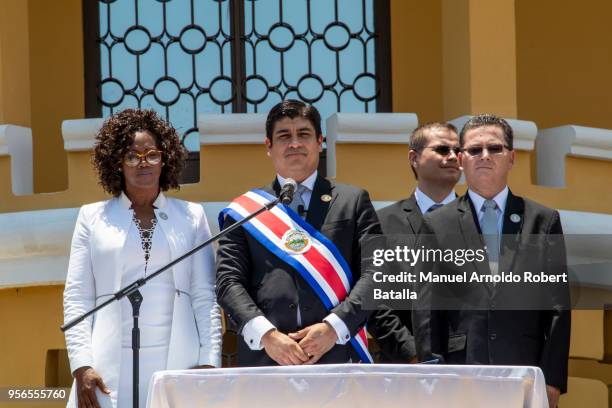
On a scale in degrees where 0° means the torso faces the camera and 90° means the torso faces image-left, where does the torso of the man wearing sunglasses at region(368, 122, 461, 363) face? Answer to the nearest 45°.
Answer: approximately 315°

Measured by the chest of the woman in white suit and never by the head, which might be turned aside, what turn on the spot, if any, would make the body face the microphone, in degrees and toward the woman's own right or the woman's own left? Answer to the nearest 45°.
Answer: approximately 45° to the woman's own left

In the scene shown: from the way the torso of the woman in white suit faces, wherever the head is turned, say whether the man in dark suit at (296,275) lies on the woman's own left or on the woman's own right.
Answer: on the woman's own left

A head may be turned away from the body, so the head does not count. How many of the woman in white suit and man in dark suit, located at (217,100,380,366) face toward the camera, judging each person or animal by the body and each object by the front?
2

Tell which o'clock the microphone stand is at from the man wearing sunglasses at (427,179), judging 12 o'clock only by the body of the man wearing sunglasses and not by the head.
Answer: The microphone stand is roughly at 3 o'clock from the man wearing sunglasses.

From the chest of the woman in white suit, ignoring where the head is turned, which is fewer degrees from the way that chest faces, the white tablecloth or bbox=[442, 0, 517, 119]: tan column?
the white tablecloth

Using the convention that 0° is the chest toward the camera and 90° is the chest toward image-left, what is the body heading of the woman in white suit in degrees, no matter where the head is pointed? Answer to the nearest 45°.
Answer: approximately 0°

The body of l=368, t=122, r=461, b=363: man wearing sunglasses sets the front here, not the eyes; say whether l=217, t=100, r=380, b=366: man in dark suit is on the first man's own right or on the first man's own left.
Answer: on the first man's own right
